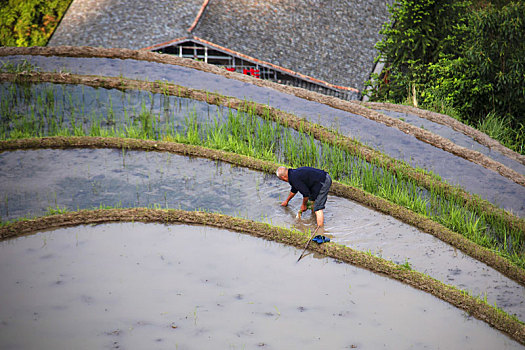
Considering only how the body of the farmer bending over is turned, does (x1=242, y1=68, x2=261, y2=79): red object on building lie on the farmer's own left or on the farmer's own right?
on the farmer's own right

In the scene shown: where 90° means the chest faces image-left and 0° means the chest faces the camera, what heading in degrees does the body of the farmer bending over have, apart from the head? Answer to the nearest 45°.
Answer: approximately 90°
